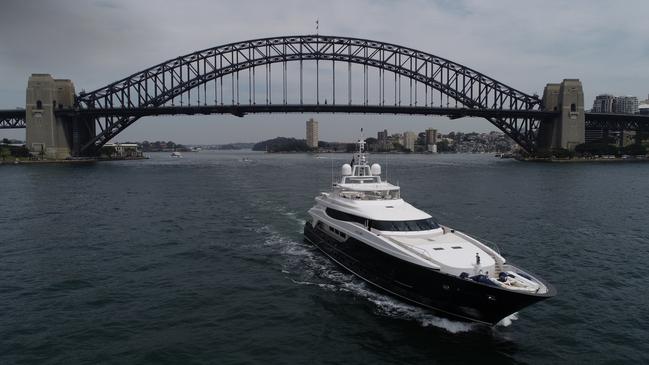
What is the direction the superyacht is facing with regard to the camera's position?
facing the viewer and to the right of the viewer
